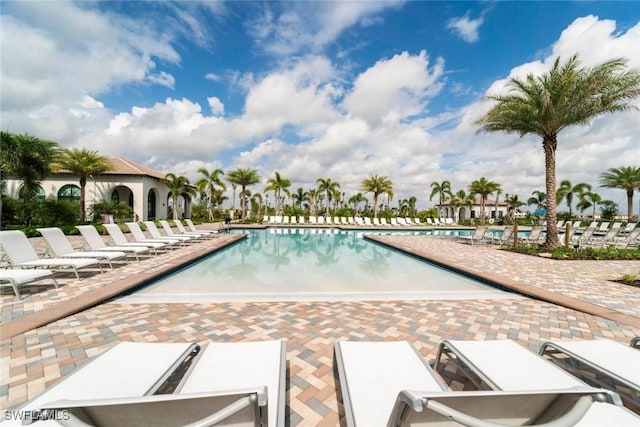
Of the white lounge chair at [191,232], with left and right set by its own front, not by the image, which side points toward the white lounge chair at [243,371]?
right

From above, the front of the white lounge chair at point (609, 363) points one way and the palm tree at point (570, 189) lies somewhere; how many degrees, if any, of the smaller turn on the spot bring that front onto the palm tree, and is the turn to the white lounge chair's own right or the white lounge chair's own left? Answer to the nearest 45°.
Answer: approximately 45° to the white lounge chair's own right

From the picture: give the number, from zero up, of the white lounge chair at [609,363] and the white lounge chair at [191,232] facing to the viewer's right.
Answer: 1

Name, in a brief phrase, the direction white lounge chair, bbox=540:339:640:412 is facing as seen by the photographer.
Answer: facing away from the viewer and to the left of the viewer

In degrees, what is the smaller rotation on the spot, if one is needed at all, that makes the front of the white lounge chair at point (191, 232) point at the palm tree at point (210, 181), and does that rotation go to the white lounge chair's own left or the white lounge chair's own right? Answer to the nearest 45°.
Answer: approximately 90° to the white lounge chair's own left

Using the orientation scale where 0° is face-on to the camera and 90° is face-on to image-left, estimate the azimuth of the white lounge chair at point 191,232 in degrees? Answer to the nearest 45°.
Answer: approximately 270°

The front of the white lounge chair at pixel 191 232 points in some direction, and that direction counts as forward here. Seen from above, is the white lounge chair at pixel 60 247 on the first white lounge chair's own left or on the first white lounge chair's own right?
on the first white lounge chair's own right

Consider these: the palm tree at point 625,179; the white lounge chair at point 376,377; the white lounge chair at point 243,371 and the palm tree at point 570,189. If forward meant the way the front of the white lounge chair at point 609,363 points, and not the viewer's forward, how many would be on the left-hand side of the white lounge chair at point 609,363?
2

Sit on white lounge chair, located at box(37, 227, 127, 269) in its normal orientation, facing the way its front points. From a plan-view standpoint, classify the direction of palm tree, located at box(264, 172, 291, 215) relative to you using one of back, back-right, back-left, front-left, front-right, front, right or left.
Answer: left

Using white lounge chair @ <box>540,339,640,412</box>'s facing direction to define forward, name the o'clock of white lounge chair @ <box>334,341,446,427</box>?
white lounge chair @ <box>334,341,446,427</box> is roughly at 9 o'clock from white lounge chair @ <box>540,339,640,412</box>.
